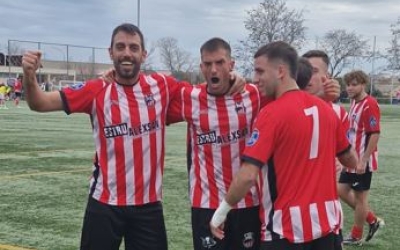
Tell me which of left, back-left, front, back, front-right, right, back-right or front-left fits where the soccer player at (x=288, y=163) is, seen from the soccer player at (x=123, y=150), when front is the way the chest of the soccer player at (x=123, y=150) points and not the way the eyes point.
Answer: front-left

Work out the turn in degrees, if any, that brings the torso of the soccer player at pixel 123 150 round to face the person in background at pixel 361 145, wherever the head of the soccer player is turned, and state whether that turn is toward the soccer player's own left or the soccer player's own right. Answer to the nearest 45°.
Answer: approximately 135° to the soccer player's own left

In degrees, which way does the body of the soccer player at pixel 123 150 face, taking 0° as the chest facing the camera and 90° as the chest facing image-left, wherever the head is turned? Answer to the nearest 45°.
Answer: approximately 0°

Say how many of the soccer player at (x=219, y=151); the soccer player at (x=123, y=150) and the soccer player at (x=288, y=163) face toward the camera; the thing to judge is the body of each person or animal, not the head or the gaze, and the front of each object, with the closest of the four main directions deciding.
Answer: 2

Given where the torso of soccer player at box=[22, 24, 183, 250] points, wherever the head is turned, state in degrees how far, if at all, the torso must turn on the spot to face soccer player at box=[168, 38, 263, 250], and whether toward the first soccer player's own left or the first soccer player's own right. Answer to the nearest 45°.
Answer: approximately 90° to the first soccer player's own left

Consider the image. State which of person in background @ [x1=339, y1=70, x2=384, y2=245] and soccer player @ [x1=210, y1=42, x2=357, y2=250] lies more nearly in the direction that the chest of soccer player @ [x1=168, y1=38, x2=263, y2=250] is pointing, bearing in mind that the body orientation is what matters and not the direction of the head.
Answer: the soccer player

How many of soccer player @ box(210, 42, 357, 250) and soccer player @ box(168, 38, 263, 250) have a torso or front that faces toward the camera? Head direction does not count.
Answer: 1

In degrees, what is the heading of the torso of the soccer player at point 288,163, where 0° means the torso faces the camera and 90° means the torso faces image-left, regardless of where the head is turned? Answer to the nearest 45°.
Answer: approximately 135°

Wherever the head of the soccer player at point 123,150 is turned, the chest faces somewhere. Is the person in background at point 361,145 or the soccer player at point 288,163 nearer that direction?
the soccer player

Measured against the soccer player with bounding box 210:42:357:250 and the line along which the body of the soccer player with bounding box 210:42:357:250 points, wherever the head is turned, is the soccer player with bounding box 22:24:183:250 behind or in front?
in front

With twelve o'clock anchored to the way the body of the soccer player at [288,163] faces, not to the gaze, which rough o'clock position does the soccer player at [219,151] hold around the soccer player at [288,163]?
the soccer player at [219,151] is roughly at 12 o'clock from the soccer player at [288,163].

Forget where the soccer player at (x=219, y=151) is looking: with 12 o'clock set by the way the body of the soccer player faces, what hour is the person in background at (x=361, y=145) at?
The person in background is roughly at 7 o'clock from the soccer player.
